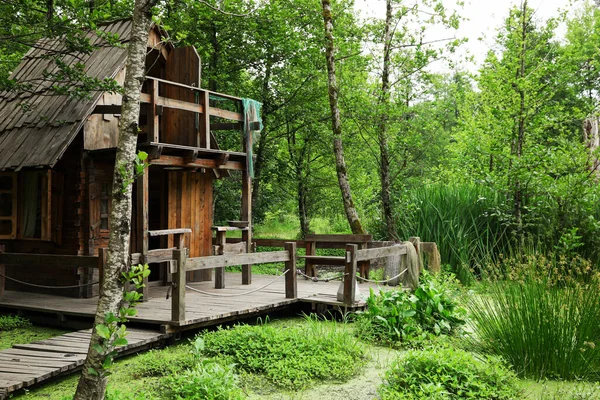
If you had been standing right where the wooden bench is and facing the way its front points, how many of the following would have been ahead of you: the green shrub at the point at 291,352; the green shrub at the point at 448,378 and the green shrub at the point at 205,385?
3

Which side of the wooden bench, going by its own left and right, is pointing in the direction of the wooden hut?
right

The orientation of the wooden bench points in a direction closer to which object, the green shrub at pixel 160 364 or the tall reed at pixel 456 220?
the green shrub

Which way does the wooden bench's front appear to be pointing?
toward the camera

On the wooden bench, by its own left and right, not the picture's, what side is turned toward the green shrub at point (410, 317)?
front

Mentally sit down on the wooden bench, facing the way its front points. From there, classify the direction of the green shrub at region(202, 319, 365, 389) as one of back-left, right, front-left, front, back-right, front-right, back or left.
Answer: front

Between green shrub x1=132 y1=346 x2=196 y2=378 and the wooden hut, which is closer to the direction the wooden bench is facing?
the green shrub

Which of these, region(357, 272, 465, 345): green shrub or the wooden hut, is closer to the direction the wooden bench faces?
the green shrub

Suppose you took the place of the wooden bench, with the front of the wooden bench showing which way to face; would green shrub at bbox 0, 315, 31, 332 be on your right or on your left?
on your right

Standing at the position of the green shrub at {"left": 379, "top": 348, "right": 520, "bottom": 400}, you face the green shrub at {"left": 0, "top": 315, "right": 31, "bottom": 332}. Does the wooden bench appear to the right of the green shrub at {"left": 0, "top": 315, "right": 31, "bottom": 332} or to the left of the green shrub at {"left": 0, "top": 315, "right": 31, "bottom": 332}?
right

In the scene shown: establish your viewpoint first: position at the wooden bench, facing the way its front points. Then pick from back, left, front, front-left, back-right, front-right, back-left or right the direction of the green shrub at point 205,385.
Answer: front

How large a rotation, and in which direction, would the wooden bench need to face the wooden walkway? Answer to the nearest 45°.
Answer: approximately 45° to its right
